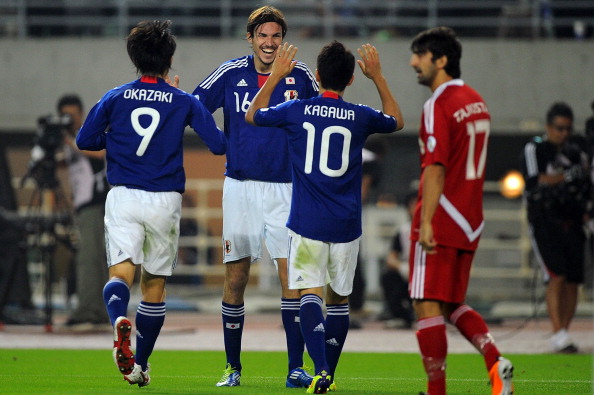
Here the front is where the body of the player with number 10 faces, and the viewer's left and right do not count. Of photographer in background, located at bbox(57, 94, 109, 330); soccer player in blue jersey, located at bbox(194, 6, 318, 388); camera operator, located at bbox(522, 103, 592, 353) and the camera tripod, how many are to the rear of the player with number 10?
0

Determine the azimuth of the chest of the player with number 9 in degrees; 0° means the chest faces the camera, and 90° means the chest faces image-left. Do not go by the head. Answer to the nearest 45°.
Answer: approximately 180°

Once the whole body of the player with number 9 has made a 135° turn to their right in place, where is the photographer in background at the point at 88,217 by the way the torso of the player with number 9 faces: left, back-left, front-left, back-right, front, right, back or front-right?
back-left

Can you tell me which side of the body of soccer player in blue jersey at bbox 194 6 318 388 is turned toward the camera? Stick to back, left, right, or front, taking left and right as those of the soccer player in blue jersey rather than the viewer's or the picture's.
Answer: front

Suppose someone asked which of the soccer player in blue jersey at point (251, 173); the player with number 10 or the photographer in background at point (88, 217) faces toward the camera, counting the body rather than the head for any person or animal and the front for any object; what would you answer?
the soccer player in blue jersey

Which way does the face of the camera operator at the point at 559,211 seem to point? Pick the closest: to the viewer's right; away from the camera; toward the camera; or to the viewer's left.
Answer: toward the camera

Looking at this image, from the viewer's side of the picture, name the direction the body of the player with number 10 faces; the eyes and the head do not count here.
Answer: away from the camera

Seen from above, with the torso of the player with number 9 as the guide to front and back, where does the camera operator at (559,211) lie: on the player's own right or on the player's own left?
on the player's own right

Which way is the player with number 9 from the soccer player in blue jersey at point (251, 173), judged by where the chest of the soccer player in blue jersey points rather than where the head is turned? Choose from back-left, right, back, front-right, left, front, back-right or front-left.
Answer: front-right

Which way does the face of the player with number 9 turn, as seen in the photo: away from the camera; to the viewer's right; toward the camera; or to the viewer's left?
away from the camera

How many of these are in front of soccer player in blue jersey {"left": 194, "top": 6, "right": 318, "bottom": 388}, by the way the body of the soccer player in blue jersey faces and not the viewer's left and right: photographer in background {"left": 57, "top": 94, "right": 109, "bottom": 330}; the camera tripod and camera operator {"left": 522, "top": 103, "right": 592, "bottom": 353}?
0

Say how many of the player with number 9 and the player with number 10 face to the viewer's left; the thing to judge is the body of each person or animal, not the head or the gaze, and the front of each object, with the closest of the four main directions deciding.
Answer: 0

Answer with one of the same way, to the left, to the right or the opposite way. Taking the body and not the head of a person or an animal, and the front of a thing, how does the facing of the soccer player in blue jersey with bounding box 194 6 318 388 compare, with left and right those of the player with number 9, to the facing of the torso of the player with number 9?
the opposite way

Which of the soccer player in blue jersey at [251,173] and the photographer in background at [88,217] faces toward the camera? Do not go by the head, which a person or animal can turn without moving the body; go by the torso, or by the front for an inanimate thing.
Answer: the soccer player in blue jersey

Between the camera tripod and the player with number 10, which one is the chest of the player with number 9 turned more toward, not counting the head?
the camera tripod

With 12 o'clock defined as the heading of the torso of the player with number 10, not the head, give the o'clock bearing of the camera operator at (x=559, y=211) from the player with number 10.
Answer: The camera operator is roughly at 1 o'clock from the player with number 10.

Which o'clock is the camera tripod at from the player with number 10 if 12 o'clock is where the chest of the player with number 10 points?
The camera tripod is roughly at 11 o'clock from the player with number 10.

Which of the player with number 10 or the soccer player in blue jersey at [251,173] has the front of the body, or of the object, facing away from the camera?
the player with number 10
